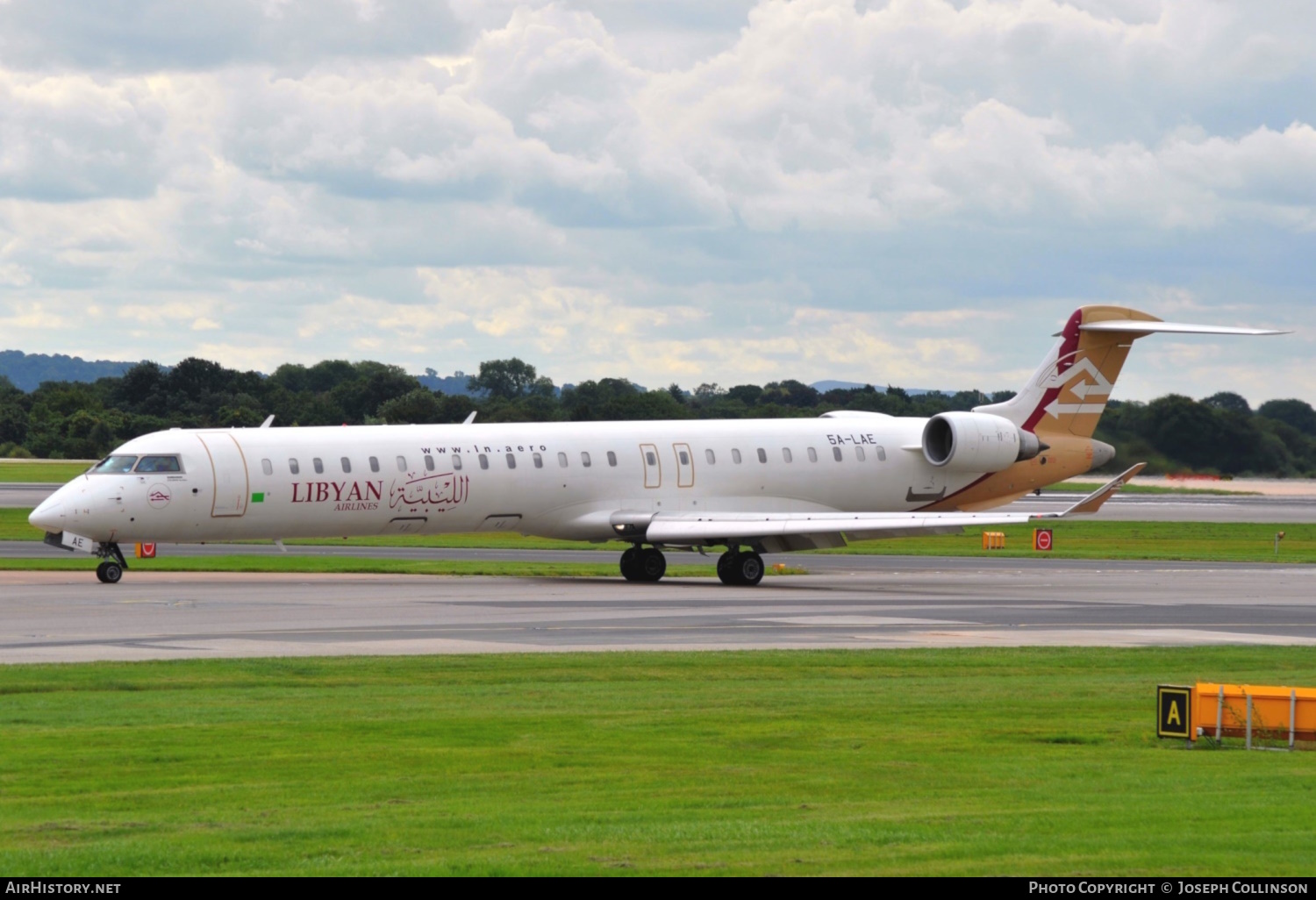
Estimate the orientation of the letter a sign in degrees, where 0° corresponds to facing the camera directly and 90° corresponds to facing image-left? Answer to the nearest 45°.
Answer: approximately 0°

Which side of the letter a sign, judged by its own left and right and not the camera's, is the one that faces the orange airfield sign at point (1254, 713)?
left

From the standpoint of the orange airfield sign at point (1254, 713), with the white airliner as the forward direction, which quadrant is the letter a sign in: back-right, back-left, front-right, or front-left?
front-left

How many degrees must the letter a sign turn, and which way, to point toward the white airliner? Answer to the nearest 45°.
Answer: approximately 135° to its right
